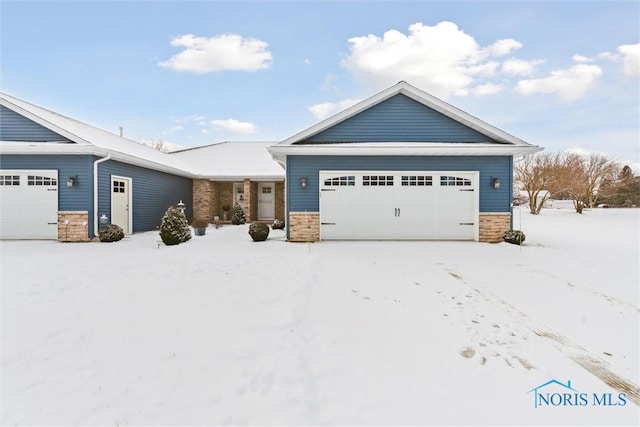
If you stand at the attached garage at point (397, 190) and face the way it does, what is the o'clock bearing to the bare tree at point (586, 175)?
The bare tree is roughly at 7 o'clock from the attached garage.

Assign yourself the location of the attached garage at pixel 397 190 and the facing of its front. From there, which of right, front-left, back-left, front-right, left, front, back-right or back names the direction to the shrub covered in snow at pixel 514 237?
left

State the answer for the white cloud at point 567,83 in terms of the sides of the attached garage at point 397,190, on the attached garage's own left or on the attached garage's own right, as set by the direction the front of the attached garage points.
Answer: on the attached garage's own left

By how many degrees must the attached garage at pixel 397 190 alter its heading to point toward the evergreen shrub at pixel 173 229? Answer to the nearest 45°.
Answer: approximately 90° to its right

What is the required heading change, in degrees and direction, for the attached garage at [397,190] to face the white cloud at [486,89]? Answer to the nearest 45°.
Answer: approximately 135° to its left

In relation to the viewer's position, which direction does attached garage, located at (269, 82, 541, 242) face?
facing the viewer

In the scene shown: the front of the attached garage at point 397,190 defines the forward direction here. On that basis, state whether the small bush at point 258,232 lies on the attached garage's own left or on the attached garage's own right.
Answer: on the attached garage's own right

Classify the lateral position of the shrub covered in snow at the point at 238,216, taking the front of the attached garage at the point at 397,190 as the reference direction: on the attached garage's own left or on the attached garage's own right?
on the attached garage's own right
